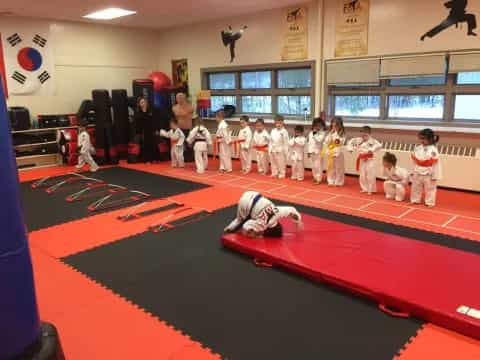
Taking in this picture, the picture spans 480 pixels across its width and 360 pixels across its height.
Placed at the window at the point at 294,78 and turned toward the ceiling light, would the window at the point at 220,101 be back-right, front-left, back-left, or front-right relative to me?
front-right

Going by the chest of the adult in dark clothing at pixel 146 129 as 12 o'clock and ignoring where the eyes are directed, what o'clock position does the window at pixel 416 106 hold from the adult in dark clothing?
The window is roughly at 10 o'clock from the adult in dark clothing.

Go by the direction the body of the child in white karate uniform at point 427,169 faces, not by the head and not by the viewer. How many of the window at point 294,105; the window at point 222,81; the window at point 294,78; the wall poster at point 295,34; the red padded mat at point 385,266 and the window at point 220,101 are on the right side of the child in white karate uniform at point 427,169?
5

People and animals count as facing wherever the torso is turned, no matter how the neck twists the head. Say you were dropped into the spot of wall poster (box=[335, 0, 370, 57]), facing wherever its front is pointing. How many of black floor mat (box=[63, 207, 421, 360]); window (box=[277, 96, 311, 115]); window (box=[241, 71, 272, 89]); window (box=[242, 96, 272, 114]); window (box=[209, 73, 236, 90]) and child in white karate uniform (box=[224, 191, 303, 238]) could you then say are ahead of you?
2

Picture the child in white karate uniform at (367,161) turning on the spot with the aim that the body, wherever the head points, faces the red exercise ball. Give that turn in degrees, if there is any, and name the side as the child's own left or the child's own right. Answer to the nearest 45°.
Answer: approximately 135° to the child's own right

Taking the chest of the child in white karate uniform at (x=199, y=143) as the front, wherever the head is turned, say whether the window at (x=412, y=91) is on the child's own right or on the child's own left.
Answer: on the child's own left

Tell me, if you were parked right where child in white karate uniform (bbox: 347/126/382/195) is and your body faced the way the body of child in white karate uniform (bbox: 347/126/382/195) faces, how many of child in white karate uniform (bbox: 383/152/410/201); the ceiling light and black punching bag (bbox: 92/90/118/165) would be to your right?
2

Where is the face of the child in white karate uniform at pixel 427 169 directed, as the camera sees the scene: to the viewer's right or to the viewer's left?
to the viewer's left

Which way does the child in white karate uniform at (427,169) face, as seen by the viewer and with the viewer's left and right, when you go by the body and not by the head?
facing the viewer and to the left of the viewer

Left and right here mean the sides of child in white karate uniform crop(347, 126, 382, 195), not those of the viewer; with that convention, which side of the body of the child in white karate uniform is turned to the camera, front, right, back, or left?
front

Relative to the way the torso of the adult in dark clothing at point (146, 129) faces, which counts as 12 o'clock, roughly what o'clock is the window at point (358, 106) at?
The window is roughly at 10 o'clock from the adult in dark clothing.

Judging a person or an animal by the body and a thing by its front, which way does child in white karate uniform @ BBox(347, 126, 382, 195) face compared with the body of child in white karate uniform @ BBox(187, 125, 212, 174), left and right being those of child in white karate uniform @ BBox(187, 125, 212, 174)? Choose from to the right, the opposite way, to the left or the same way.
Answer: the same way

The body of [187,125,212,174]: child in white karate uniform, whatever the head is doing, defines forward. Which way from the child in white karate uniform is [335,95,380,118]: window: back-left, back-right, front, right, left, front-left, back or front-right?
left

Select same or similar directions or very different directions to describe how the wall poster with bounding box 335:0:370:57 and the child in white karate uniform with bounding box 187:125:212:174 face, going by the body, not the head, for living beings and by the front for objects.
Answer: same or similar directions

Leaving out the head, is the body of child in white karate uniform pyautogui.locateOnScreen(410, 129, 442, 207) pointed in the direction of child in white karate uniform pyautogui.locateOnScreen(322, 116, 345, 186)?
no

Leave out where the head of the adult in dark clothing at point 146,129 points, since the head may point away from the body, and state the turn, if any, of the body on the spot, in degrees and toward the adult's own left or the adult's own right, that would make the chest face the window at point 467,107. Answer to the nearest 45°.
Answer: approximately 45° to the adult's own left

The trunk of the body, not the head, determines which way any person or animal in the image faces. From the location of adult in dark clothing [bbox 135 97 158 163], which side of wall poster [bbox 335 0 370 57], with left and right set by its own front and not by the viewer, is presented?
right

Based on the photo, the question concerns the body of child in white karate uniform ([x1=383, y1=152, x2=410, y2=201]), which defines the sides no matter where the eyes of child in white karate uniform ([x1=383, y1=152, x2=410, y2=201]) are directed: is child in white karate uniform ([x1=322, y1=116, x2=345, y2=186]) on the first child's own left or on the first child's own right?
on the first child's own right

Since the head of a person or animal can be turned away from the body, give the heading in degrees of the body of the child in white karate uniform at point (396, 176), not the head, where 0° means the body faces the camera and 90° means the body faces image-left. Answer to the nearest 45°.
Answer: approximately 45°

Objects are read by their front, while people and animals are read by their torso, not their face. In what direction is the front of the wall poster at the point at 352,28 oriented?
toward the camera
